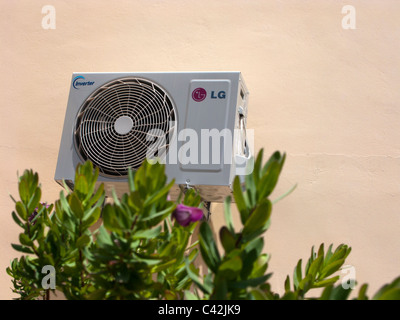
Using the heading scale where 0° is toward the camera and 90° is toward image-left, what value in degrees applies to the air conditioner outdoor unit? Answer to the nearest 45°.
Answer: approximately 0°

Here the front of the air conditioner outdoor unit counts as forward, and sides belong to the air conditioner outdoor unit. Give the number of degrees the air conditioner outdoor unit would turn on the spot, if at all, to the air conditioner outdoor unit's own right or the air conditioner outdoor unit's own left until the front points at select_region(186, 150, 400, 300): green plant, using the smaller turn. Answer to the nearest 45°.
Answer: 0° — it already faces it

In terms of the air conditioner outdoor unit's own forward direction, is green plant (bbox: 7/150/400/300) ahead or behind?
ahead
